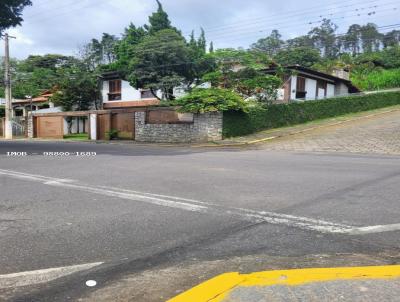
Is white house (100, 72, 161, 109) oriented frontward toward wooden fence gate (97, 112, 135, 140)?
yes

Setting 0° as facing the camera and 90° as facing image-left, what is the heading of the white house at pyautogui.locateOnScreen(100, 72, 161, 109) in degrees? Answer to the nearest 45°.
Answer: approximately 0°

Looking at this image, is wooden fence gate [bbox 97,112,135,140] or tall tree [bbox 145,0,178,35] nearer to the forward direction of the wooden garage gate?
the wooden fence gate

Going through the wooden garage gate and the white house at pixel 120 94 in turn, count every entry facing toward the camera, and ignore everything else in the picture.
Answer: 2

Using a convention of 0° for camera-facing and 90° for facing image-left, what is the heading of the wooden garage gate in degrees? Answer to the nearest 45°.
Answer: approximately 0°
